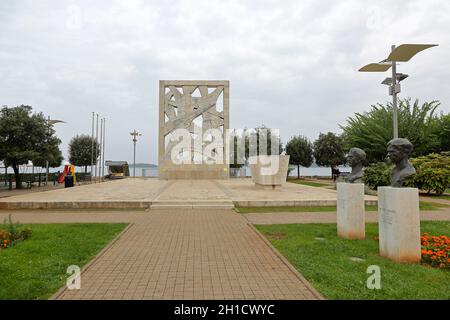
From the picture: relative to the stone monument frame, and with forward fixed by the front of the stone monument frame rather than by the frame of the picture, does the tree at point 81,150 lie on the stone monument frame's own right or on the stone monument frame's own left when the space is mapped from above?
on the stone monument frame's own right

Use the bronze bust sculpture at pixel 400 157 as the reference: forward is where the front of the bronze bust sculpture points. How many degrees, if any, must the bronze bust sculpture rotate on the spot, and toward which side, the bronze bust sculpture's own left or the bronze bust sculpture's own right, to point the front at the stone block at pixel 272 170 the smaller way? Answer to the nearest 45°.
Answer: approximately 90° to the bronze bust sculpture's own right

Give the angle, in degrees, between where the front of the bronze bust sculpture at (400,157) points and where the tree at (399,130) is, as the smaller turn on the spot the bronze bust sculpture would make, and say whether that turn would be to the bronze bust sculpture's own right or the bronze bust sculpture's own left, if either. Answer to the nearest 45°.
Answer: approximately 135° to the bronze bust sculpture's own right

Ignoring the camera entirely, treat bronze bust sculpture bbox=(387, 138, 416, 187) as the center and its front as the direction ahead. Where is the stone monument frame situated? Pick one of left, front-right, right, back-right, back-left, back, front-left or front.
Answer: right

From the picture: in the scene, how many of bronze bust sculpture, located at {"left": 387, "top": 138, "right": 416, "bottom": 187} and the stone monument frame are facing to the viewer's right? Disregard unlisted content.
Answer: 0

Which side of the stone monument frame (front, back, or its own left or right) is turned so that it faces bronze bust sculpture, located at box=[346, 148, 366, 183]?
front

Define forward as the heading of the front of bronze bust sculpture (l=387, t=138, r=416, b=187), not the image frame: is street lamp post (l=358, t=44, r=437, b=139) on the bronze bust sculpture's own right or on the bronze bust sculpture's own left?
on the bronze bust sculpture's own right

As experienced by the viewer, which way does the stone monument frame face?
facing the viewer

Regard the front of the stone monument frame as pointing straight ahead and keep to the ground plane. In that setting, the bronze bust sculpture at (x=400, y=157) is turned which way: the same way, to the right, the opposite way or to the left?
to the right

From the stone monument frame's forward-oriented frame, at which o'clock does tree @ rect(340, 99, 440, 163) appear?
The tree is roughly at 10 o'clock from the stone monument frame.

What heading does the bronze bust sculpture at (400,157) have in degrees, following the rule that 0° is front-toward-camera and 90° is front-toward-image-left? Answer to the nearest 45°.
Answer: approximately 45°
